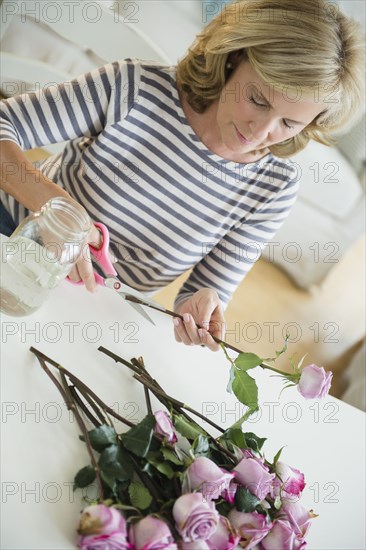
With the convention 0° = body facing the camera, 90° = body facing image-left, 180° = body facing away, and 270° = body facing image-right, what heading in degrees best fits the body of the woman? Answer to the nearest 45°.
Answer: approximately 0°

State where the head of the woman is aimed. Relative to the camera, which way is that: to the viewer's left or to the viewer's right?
to the viewer's left
